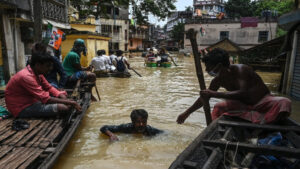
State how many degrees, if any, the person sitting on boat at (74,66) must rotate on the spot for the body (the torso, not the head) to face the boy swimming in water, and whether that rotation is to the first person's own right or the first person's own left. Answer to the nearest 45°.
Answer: approximately 45° to the first person's own right

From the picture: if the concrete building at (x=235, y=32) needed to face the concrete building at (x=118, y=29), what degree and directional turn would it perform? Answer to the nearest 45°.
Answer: approximately 90° to its right

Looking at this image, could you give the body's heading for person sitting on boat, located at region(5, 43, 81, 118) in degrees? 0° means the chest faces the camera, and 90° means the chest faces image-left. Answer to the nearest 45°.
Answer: approximately 270°

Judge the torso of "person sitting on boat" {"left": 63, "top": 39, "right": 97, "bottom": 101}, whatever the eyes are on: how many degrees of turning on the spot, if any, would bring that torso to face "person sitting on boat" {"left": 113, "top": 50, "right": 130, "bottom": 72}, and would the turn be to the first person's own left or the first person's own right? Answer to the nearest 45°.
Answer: approximately 90° to the first person's own left

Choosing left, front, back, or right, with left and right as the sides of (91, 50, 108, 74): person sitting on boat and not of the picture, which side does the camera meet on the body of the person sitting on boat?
back

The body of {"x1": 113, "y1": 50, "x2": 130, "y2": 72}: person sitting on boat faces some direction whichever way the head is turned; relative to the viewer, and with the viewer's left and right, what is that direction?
facing away from the viewer

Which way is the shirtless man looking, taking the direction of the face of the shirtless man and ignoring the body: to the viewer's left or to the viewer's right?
to the viewer's left

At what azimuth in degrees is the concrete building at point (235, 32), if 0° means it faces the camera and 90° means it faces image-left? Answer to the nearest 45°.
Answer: approximately 0°
